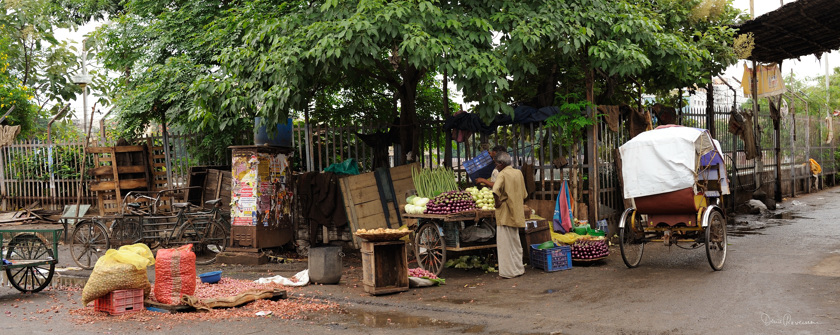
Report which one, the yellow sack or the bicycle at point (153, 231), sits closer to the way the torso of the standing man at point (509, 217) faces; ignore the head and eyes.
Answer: the bicycle

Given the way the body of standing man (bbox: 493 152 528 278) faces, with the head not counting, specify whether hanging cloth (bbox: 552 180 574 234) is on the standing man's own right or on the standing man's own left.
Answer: on the standing man's own right

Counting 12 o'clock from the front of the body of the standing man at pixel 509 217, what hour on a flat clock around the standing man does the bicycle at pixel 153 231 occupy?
The bicycle is roughly at 11 o'clock from the standing man.

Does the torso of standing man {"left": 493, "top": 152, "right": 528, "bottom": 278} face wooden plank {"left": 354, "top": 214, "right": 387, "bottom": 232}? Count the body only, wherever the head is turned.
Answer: no

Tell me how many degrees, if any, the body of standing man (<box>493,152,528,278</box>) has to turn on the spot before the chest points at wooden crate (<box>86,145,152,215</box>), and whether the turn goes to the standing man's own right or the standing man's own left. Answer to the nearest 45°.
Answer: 0° — they already face it

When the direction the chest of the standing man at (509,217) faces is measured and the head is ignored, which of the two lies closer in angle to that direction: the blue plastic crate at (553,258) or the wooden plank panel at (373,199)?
the wooden plank panel

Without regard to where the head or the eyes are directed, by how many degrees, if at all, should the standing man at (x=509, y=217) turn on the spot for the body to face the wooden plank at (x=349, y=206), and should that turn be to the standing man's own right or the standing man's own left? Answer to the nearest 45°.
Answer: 0° — they already face it

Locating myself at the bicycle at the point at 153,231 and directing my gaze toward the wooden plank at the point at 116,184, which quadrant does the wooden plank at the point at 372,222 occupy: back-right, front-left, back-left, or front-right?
back-right

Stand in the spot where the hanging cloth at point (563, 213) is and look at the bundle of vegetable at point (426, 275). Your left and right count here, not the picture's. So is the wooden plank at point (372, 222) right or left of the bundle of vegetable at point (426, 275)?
right

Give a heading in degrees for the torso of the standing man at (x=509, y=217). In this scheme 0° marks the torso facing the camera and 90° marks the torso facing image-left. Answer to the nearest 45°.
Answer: approximately 135°

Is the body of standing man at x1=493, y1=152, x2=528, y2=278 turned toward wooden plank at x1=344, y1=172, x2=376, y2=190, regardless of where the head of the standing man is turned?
yes
